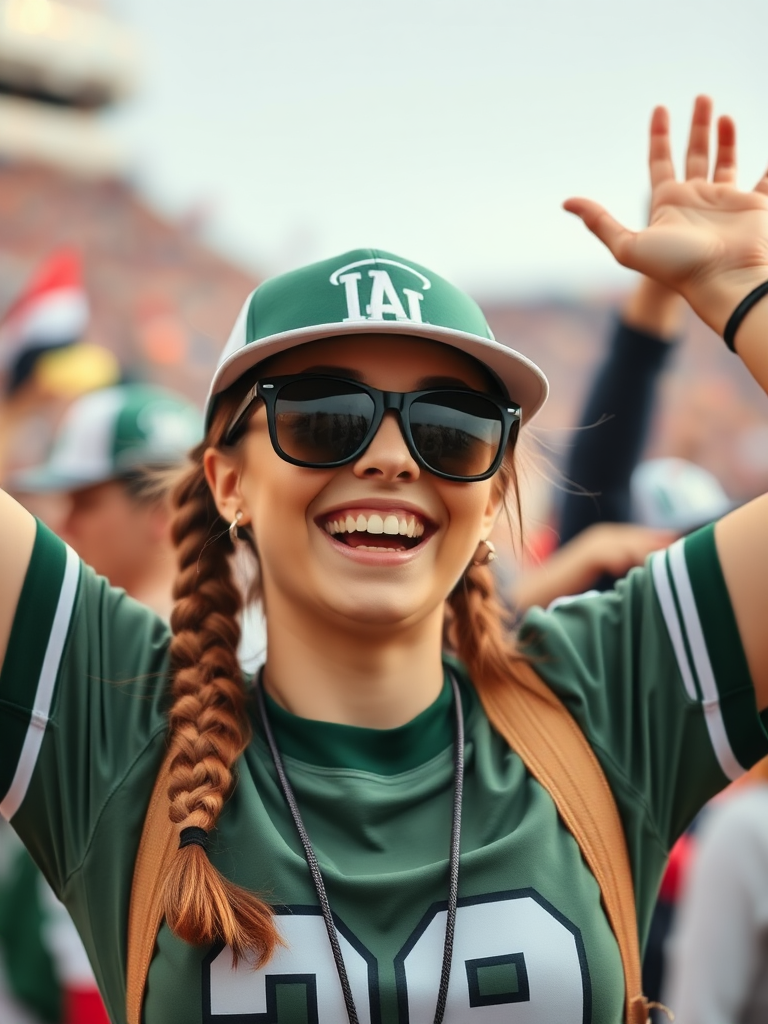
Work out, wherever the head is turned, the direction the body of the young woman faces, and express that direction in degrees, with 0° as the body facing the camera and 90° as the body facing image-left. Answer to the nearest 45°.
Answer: approximately 0°

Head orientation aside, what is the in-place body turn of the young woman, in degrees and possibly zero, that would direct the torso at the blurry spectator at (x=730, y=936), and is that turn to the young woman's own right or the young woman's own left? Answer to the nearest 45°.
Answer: approximately 135° to the young woman's own left

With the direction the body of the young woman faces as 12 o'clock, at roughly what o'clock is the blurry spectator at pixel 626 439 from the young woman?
The blurry spectator is roughly at 7 o'clock from the young woman.

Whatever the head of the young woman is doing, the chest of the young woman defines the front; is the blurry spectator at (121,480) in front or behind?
behind

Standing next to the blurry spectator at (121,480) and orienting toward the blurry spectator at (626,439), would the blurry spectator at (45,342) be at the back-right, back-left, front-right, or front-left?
back-left

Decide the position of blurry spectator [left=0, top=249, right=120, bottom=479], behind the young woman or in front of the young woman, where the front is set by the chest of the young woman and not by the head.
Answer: behind
